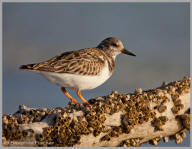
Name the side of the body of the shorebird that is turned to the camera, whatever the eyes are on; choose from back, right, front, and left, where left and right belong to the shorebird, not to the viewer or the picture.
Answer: right
